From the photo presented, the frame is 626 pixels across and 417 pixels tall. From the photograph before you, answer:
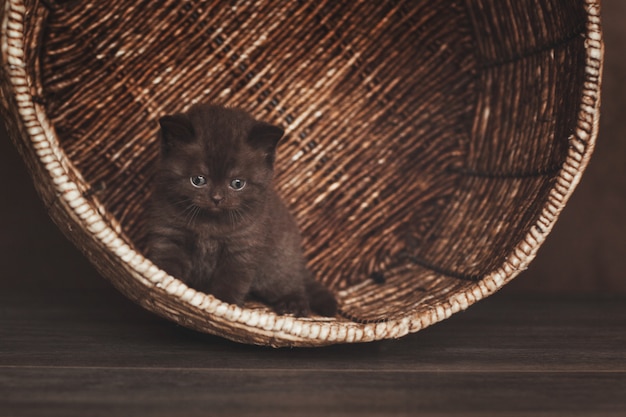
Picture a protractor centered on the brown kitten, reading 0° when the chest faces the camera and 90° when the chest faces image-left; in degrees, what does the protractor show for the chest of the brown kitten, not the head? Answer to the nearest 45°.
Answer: approximately 45°
